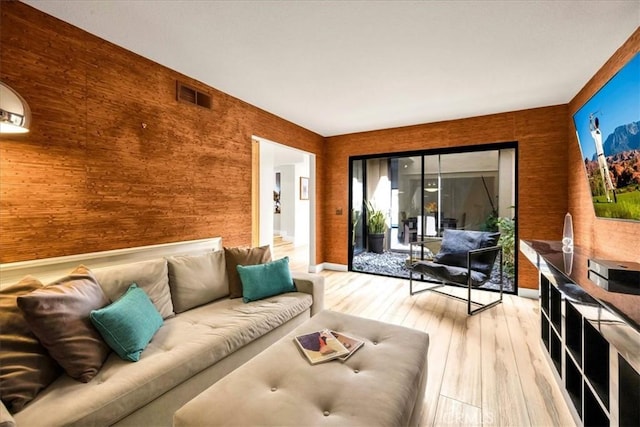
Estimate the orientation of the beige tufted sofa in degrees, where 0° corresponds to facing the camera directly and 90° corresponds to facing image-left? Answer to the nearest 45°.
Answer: approximately 315°

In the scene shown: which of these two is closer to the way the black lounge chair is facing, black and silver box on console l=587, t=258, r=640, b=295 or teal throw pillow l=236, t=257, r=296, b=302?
the teal throw pillow

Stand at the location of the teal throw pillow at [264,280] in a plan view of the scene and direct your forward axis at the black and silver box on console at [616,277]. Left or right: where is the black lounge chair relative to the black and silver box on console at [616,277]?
left

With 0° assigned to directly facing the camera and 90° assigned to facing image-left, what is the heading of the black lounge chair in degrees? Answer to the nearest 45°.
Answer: approximately 45°

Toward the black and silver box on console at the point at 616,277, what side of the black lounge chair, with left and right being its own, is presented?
left

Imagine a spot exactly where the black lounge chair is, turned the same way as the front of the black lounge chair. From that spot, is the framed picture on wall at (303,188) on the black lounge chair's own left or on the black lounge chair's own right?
on the black lounge chair's own right
